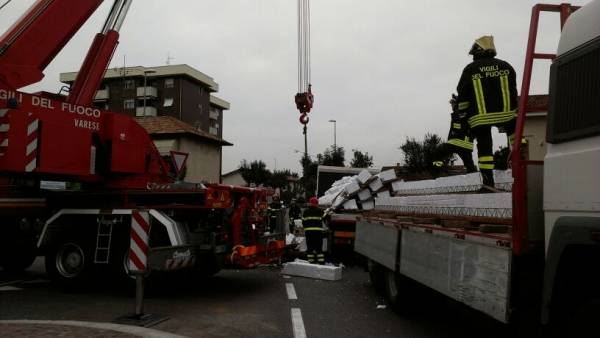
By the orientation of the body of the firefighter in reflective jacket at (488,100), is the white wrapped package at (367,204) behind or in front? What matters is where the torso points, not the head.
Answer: in front

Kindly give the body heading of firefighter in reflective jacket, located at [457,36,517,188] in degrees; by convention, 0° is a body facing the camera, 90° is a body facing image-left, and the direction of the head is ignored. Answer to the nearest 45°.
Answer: approximately 180°

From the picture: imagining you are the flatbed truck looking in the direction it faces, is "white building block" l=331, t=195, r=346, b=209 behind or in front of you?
behind

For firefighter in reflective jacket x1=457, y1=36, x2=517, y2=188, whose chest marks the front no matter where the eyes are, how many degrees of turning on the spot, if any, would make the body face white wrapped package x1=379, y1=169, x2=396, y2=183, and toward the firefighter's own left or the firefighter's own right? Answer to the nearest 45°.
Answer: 0° — they already face it

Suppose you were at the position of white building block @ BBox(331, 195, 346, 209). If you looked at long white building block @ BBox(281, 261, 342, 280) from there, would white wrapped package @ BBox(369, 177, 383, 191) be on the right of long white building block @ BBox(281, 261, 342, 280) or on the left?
left

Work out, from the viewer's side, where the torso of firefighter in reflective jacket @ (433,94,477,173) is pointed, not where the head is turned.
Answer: to the viewer's left

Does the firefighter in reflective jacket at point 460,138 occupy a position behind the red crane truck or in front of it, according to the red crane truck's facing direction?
behind

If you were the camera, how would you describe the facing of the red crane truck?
facing to the left of the viewer

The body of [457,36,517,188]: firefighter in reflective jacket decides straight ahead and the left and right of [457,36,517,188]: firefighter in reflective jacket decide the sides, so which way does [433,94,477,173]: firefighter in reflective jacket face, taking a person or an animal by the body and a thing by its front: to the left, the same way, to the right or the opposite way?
to the left

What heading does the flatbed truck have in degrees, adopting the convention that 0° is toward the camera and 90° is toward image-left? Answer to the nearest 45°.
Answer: approximately 315°

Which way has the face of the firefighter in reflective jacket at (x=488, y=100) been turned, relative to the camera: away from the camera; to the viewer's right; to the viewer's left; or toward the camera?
away from the camera
